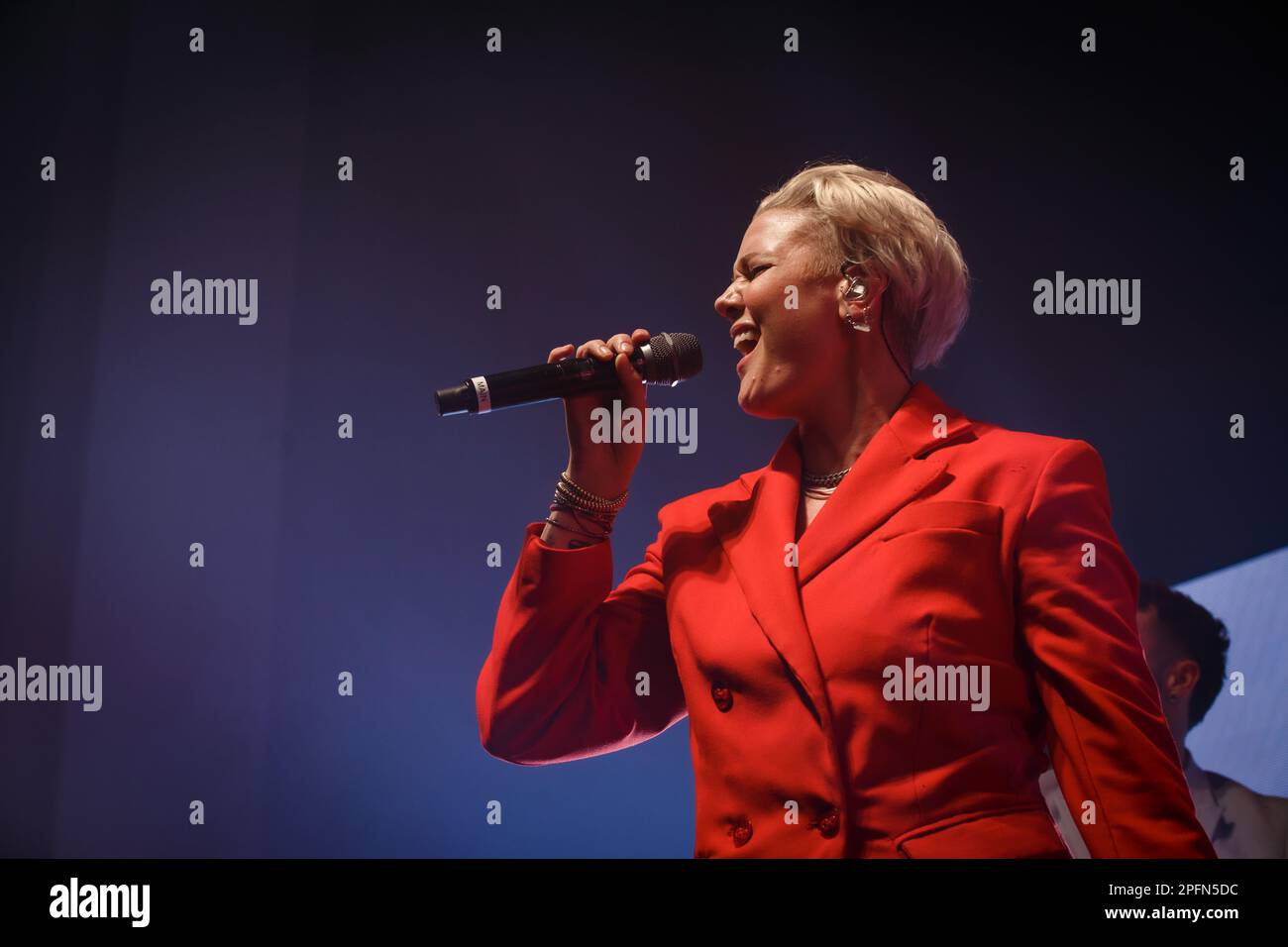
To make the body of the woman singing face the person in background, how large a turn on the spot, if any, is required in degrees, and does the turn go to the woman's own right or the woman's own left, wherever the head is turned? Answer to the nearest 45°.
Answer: approximately 180°

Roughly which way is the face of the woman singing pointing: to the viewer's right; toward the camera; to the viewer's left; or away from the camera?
to the viewer's left

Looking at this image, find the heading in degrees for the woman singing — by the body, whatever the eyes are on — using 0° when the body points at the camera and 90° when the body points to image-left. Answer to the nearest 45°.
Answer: approximately 45°
